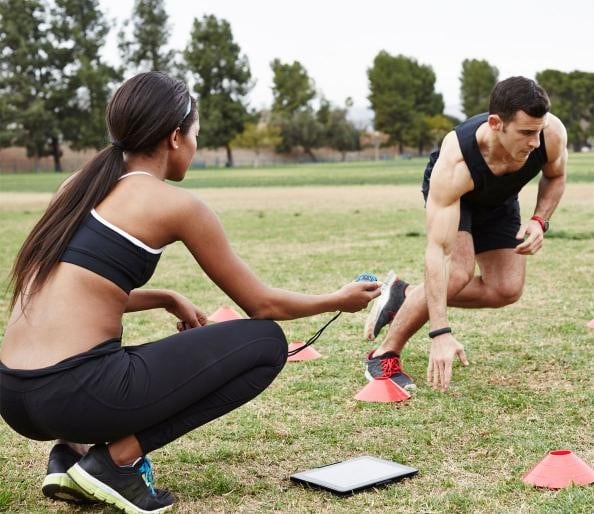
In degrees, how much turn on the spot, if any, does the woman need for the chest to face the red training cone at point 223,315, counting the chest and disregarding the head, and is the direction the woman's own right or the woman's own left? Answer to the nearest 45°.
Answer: approximately 45° to the woman's own left

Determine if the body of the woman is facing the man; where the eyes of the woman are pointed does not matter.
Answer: yes

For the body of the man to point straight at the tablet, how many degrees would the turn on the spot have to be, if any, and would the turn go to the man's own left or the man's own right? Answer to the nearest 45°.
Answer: approximately 45° to the man's own right

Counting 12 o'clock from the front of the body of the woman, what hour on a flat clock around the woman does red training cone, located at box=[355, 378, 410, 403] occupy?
The red training cone is roughly at 12 o'clock from the woman.

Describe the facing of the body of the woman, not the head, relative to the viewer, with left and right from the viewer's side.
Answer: facing away from the viewer and to the right of the viewer

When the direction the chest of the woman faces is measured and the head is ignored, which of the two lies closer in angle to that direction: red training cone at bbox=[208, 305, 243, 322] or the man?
the man
